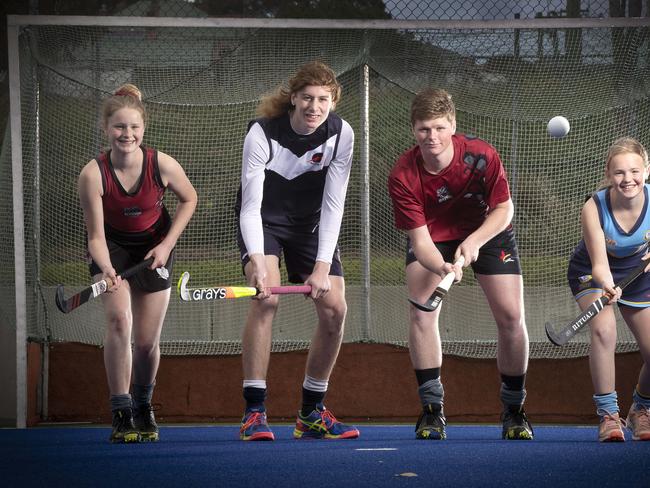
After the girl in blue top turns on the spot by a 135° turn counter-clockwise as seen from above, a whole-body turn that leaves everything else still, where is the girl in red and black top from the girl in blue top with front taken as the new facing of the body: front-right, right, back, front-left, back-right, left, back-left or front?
back-left

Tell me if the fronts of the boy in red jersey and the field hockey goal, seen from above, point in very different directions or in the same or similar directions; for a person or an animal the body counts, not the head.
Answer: same or similar directions

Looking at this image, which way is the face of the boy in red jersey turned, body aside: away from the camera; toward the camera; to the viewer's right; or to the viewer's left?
toward the camera

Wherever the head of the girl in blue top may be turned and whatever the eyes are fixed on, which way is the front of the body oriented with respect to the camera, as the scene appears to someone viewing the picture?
toward the camera

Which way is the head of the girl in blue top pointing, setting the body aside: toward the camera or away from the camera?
toward the camera

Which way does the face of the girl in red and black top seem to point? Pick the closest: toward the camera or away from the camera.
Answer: toward the camera

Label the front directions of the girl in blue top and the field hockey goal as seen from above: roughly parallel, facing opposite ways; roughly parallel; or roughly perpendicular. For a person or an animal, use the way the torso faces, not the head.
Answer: roughly parallel

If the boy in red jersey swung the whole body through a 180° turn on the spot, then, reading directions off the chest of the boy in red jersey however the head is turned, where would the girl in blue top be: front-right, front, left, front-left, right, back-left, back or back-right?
right

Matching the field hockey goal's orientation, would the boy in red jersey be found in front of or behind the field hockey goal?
in front

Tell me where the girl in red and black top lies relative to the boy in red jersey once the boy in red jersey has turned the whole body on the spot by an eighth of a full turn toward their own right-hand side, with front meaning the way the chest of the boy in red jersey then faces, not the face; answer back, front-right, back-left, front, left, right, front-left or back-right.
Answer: front-right

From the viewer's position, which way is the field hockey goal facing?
facing the viewer

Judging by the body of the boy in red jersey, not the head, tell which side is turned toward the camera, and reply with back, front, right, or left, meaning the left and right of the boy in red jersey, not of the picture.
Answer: front

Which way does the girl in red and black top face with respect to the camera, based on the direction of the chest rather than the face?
toward the camera

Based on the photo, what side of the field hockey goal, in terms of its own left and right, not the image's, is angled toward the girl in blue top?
front
